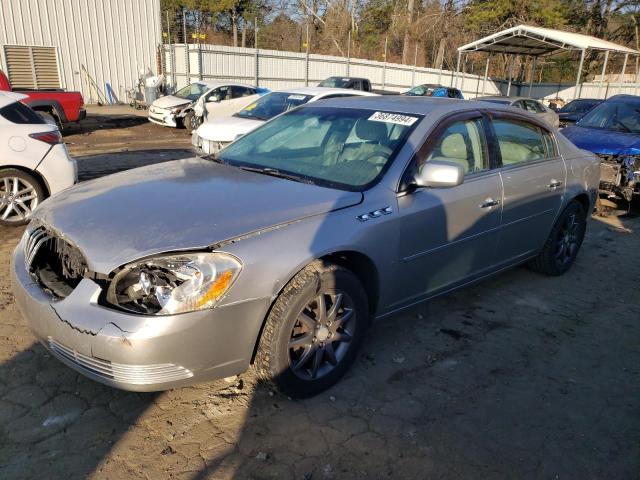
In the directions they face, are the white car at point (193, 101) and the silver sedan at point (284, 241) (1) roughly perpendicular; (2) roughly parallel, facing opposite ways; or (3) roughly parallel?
roughly parallel

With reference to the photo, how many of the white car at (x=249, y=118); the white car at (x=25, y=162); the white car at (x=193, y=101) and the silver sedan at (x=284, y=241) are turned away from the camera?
0

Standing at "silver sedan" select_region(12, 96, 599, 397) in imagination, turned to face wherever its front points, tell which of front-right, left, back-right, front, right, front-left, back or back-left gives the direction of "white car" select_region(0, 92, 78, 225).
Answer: right

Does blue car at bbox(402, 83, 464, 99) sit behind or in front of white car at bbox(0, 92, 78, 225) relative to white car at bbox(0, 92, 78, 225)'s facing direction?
behind

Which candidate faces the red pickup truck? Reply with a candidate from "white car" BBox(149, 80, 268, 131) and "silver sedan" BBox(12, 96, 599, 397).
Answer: the white car

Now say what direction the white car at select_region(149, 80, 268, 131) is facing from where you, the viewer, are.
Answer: facing the viewer and to the left of the viewer

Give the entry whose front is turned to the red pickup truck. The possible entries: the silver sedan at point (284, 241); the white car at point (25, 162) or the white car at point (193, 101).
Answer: the white car at point (193, 101)

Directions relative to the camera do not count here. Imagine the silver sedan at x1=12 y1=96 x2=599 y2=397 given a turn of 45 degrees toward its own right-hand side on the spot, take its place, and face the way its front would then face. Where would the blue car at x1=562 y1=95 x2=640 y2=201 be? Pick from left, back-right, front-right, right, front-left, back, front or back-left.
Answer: back-right

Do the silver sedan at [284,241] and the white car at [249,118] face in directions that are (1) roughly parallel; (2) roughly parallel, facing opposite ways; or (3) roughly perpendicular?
roughly parallel

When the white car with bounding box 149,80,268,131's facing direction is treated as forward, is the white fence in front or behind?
behind

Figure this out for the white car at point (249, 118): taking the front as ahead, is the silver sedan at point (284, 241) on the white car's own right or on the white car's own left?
on the white car's own left

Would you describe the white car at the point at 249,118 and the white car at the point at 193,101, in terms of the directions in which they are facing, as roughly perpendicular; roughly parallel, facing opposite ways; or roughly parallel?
roughly parallel

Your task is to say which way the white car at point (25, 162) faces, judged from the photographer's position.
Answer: facing to the left of the viewer

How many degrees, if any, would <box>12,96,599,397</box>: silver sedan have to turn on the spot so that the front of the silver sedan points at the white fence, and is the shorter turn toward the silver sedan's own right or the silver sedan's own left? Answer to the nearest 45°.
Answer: approximately 135° to the silver sedan's own right

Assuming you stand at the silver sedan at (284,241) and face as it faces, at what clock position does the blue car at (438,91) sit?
The blue car is roughly at 5 o'clock from the silver sedan.
